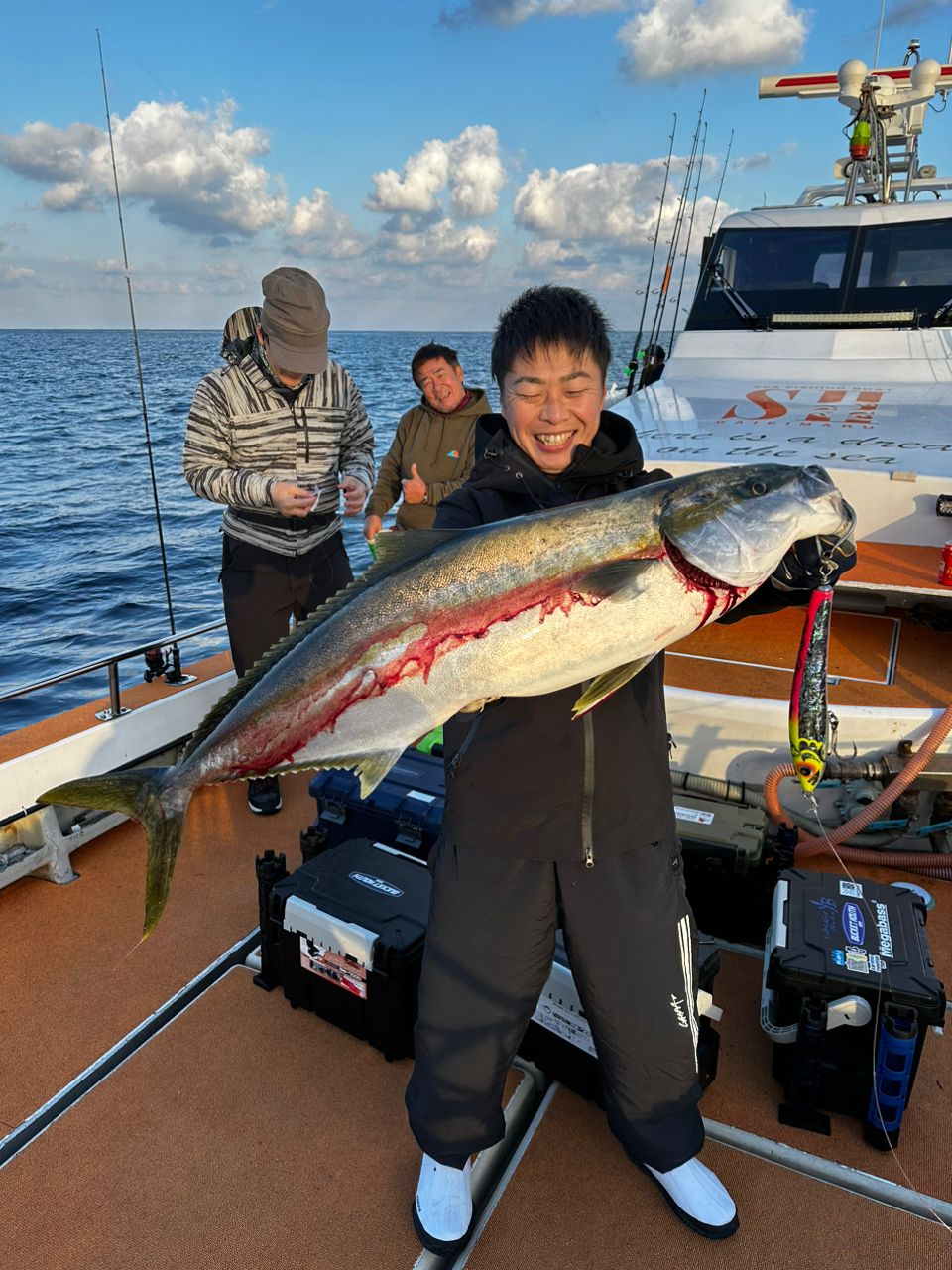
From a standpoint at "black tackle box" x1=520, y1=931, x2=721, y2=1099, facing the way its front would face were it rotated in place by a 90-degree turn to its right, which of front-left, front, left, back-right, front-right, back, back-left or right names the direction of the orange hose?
right

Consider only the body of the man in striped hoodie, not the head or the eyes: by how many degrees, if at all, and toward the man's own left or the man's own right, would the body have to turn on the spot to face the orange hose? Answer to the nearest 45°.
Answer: approximately 45° to the man's own left

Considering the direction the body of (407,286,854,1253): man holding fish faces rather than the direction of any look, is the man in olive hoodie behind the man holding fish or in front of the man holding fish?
behind

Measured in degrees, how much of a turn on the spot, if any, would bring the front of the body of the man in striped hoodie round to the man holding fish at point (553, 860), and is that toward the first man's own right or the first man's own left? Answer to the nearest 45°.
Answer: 0° — they already face them

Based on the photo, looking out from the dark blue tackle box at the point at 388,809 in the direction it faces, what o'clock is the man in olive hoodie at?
The man in olive hoodie is roughly at 5 o'clock from the dark blue tackle box.

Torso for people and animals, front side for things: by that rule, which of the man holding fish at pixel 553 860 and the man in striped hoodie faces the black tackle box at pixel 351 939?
the man in striped hoodie

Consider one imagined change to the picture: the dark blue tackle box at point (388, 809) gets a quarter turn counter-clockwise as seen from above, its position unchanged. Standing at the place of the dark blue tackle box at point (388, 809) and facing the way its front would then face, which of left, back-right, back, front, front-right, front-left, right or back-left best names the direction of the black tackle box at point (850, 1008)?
front

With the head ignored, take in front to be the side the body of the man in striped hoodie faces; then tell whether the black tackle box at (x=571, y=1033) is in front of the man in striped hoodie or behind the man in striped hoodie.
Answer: in front

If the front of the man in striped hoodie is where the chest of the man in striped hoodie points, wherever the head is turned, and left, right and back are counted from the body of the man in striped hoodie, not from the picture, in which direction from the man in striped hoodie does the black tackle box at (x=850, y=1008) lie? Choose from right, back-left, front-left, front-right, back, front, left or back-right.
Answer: front-left

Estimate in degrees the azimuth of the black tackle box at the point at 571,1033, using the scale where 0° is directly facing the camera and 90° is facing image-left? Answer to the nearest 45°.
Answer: approximately 45°

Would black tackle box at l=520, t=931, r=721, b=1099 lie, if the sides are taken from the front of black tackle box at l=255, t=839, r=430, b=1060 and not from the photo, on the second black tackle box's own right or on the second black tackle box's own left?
on the second black tackle box's own left

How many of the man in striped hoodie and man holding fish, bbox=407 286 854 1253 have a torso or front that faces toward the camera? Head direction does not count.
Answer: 2

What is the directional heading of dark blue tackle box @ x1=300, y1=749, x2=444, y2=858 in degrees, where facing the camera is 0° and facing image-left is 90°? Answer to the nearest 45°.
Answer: approximately 45°
